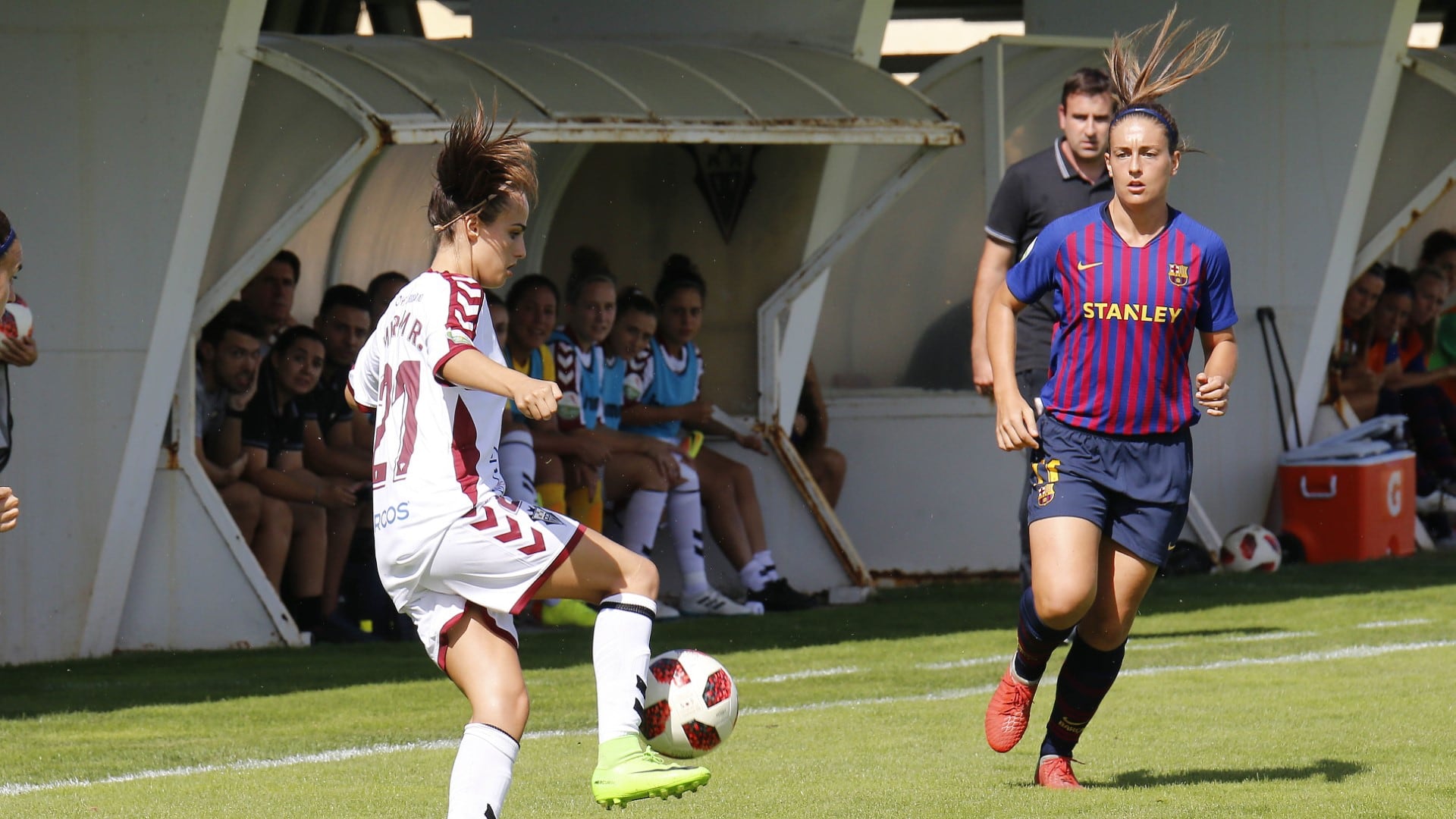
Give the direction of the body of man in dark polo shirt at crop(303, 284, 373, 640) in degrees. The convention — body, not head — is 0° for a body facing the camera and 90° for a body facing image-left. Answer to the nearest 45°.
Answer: approximately 315°

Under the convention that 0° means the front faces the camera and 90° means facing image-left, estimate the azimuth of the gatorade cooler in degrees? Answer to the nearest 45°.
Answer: approximately 315°

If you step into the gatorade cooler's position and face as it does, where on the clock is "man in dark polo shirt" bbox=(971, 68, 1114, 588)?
The man in dark polo shirt is roughly at 2 o'clock from the gatorade cooler.

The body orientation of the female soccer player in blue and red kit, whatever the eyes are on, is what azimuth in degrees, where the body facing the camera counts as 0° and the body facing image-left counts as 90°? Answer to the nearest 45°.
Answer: approximately 0°
